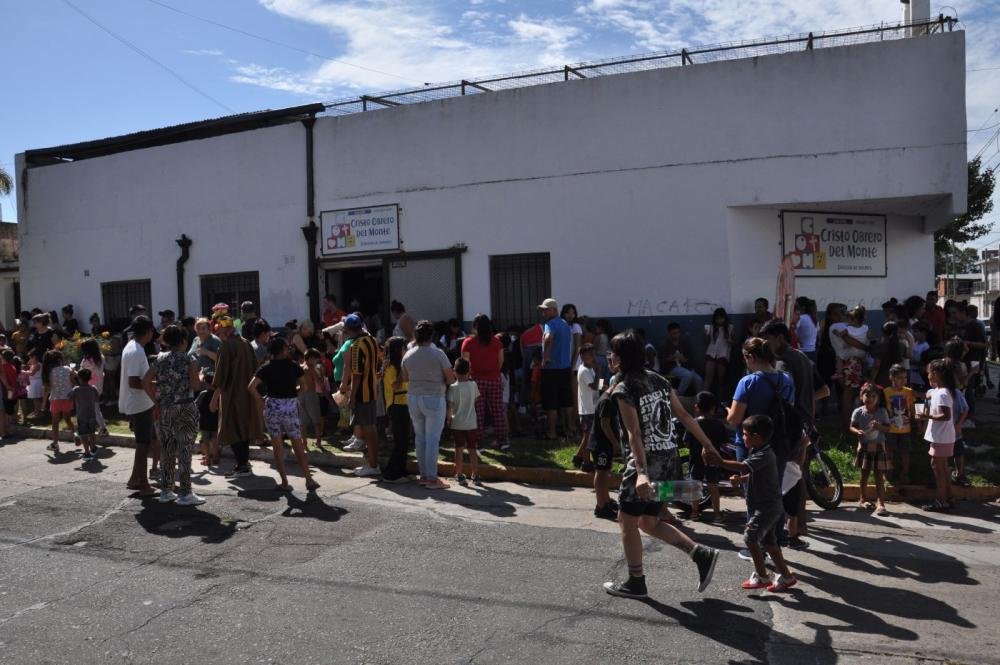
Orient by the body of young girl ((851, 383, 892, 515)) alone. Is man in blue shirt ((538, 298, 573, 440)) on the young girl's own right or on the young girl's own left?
on the young girl's own right

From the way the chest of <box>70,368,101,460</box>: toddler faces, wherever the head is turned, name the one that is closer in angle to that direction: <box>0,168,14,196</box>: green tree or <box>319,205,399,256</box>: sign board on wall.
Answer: the green tree

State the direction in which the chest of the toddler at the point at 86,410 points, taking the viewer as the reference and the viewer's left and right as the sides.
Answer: facing away from the viewer

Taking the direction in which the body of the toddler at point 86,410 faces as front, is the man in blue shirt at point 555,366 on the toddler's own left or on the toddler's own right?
on the toddler's own right

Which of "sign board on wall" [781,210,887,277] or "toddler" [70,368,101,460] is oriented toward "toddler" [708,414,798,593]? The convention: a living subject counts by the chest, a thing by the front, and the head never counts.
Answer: the sign board on wall
